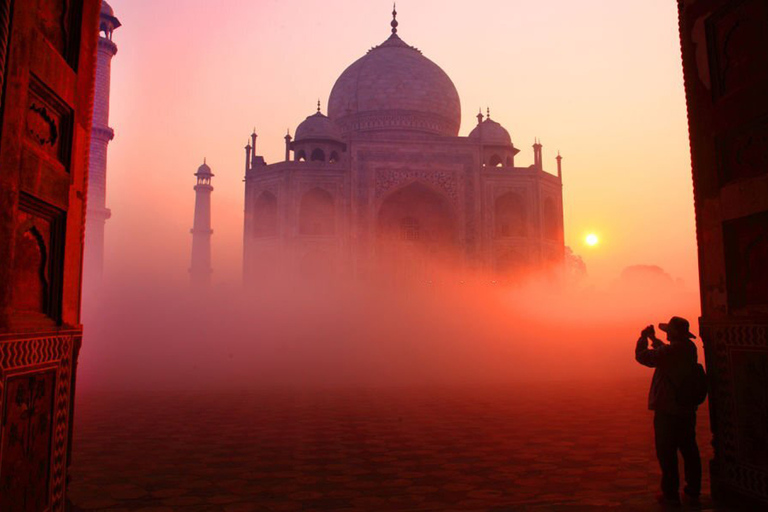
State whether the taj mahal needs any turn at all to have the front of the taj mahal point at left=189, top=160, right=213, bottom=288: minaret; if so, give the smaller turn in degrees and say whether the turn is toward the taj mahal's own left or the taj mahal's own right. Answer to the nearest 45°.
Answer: approximately 135° to the taj mahal's own right

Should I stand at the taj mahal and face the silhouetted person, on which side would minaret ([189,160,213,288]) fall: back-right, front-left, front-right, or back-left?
back-right

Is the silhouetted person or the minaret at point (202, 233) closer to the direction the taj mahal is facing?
the silhouetted person

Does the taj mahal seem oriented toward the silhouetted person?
yes

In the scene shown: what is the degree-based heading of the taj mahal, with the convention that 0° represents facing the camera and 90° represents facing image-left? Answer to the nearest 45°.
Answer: approximately 0°

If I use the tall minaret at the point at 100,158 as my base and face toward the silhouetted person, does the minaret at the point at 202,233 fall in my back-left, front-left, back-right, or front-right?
back-left
